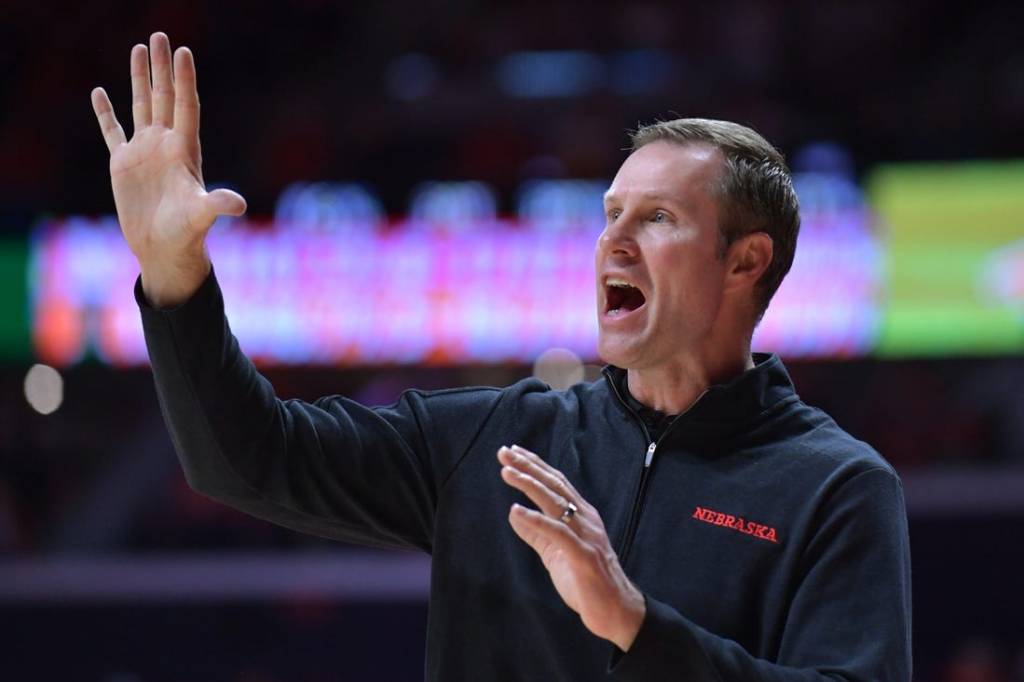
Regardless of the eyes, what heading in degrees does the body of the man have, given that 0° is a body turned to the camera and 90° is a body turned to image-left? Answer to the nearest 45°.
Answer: approximately 45°
